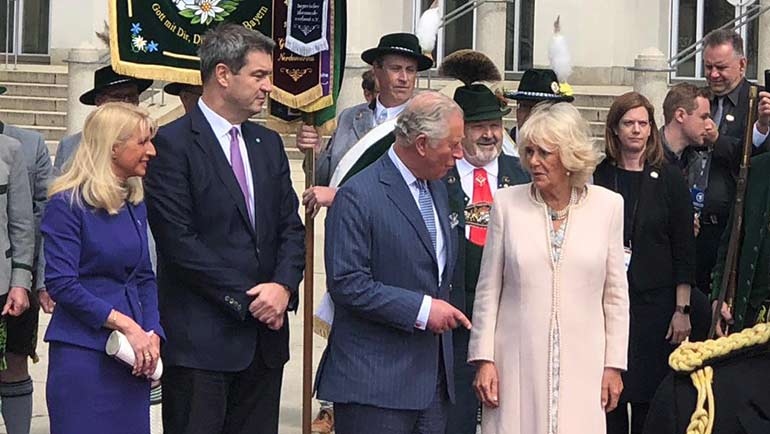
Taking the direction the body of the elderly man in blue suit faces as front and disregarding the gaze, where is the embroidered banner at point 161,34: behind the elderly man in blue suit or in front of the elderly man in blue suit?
behind

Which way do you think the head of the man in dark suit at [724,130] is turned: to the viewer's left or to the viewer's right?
to the viewer's left

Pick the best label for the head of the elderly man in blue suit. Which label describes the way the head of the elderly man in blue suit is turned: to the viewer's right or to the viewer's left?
to the viewer's right

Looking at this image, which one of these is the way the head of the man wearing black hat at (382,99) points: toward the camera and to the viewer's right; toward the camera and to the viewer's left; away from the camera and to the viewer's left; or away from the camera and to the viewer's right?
toward the camera and to the viewer's right

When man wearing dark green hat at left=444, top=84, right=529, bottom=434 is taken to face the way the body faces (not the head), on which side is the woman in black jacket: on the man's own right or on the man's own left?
on the man's own left

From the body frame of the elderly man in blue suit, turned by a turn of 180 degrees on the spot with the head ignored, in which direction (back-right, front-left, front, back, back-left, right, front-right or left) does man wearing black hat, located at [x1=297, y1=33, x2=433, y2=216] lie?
front-right

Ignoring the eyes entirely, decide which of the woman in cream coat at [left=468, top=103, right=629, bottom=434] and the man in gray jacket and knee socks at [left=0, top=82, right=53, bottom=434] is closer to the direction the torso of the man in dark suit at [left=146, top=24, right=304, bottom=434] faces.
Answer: the woman in cream coat
